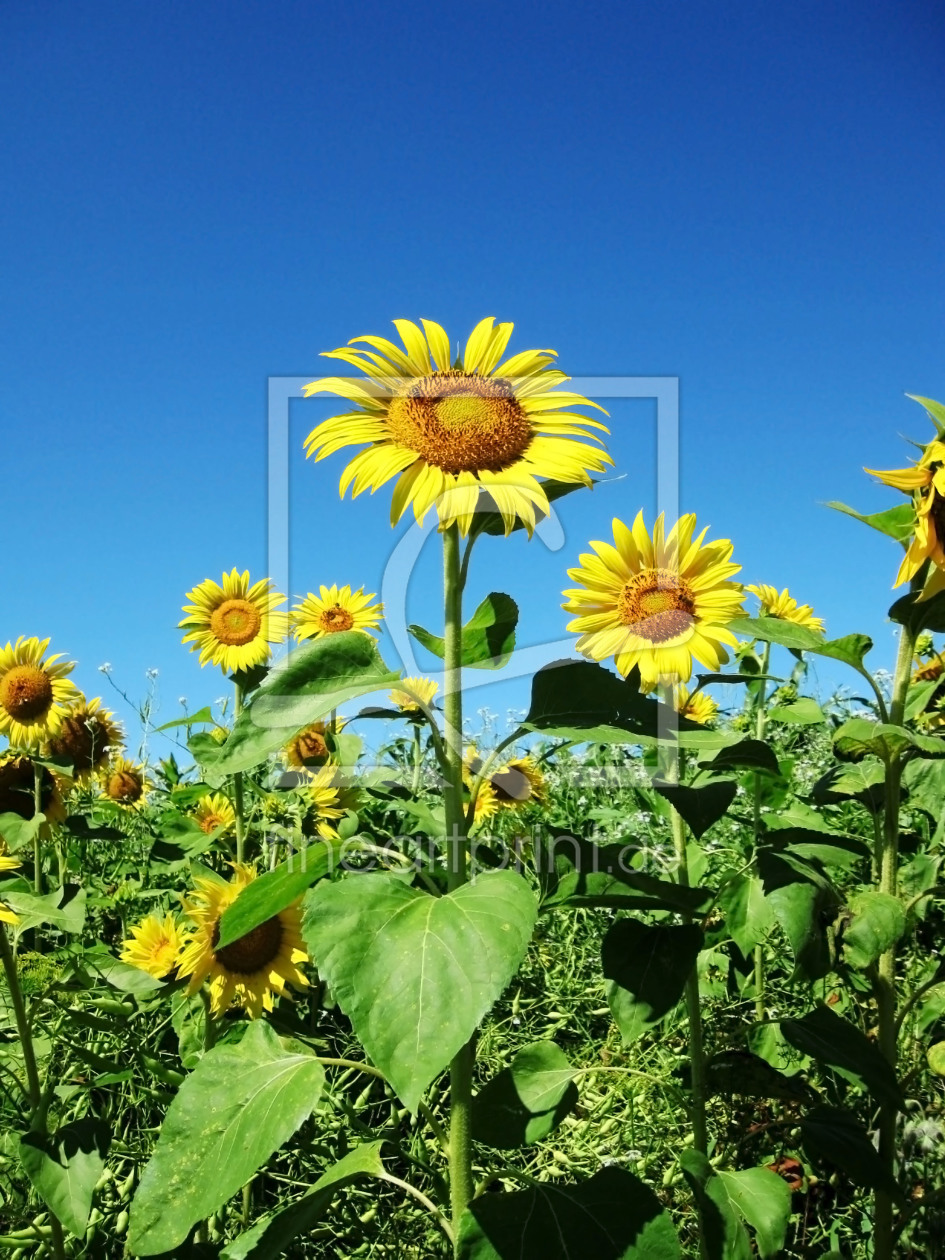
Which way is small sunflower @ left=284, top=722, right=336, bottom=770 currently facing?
toward the camera

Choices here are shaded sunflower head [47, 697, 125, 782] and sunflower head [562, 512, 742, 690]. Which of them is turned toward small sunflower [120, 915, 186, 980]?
the shaded sunflower head

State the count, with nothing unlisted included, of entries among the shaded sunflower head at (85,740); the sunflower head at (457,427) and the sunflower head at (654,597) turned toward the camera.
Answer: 3

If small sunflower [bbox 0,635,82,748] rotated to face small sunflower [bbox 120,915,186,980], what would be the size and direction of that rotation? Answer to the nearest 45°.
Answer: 0° — it already faces it

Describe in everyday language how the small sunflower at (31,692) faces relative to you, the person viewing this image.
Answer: facing the viewer

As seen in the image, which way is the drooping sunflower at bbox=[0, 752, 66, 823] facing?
toward the camera

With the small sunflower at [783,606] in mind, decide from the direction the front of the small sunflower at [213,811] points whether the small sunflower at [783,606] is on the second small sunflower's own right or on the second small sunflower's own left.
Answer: on the second small sunflower's own left

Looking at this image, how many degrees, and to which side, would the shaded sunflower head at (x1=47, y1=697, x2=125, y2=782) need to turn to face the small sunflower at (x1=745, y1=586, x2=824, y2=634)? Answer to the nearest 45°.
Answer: approximately 45° to its left
